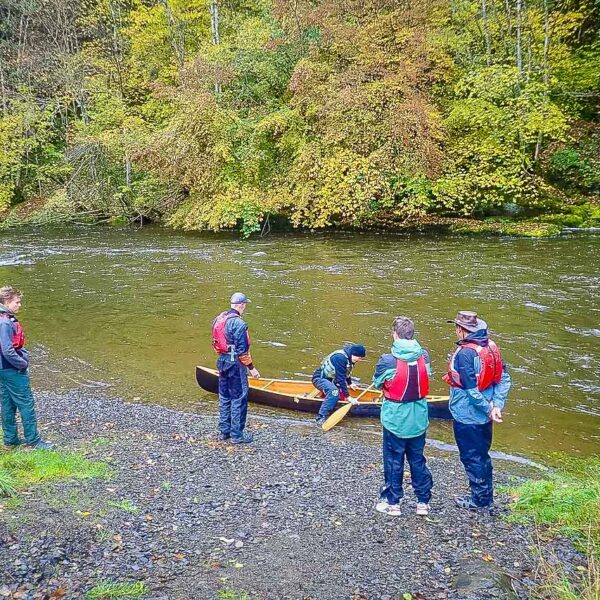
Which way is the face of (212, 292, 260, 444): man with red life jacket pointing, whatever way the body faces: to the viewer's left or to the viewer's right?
to the viewer's right

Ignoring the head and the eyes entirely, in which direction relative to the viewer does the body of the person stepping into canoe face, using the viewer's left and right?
facing to the right of the viewer

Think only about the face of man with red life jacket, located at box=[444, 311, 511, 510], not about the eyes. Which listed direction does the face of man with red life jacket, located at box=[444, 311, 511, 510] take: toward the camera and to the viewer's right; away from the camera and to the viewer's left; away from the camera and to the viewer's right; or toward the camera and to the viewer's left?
away from the camera and to the viewer's left

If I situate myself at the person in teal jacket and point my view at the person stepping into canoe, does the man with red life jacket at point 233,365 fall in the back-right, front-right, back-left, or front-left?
front-left

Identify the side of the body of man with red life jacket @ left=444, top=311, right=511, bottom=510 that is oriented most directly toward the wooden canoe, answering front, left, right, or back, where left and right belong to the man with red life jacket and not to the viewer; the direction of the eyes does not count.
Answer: front

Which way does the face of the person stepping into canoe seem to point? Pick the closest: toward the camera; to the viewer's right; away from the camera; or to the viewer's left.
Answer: to the viewer's right

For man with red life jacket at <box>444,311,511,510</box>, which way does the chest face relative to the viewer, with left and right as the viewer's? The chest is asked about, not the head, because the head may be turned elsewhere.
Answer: facing away from the viewer and to the left of the viewer

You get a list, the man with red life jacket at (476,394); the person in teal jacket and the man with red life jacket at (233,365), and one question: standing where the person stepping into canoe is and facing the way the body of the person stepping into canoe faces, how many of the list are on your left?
0

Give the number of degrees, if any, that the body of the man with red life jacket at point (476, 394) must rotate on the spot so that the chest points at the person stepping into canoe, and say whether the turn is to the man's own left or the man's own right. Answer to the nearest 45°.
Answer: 0° — they already face them
